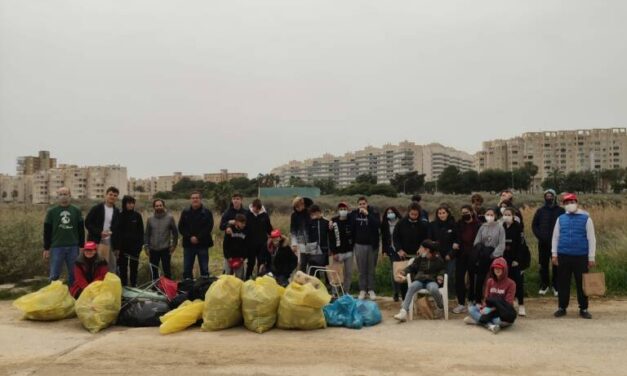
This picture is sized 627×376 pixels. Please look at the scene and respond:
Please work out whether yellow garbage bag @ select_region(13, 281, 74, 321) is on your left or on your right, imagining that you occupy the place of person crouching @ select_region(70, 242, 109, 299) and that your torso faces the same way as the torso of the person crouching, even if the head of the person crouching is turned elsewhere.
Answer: on your right

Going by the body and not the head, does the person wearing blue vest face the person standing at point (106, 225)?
no

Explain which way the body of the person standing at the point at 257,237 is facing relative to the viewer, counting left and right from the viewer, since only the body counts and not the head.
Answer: facing the viewer

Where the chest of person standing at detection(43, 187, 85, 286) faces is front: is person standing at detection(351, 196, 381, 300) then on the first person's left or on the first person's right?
on the first person's left

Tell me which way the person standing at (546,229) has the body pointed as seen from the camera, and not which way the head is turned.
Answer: toward the camera

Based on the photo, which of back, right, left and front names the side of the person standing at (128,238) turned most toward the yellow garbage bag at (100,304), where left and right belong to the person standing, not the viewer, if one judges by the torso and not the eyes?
front

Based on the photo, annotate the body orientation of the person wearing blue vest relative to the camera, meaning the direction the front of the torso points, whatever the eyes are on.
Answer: toward the camera

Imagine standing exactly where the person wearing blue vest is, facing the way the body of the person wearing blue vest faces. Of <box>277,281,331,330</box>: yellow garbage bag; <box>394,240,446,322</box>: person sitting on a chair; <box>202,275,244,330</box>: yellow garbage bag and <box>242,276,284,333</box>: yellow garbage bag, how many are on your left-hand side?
0

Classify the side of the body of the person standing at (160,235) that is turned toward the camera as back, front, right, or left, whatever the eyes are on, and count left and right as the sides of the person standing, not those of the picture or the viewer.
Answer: front

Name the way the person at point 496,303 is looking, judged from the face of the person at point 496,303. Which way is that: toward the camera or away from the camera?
toward the camera

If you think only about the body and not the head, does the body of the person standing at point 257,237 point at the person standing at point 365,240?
no

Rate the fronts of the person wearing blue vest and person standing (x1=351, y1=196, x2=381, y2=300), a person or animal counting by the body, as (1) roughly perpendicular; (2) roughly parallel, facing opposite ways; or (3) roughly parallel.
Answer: roughly parallel

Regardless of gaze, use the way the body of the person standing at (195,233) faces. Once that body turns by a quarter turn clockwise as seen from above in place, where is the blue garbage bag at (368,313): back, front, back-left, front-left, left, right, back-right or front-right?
back-left

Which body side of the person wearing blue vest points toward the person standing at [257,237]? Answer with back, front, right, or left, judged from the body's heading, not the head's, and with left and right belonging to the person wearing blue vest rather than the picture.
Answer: right

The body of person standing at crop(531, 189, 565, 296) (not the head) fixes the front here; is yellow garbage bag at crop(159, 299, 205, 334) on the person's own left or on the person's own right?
on the person's own right
